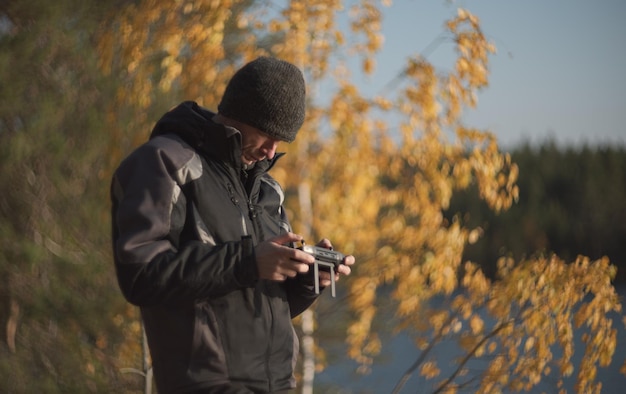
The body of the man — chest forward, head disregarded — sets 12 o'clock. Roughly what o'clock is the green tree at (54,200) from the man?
The green tree is roughly at 7 o'clock from the man.

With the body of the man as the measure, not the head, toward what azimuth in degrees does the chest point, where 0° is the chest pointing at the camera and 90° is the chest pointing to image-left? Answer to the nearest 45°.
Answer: approximately 315°

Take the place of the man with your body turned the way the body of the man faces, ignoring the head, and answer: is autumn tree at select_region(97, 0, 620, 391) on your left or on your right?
on your left
